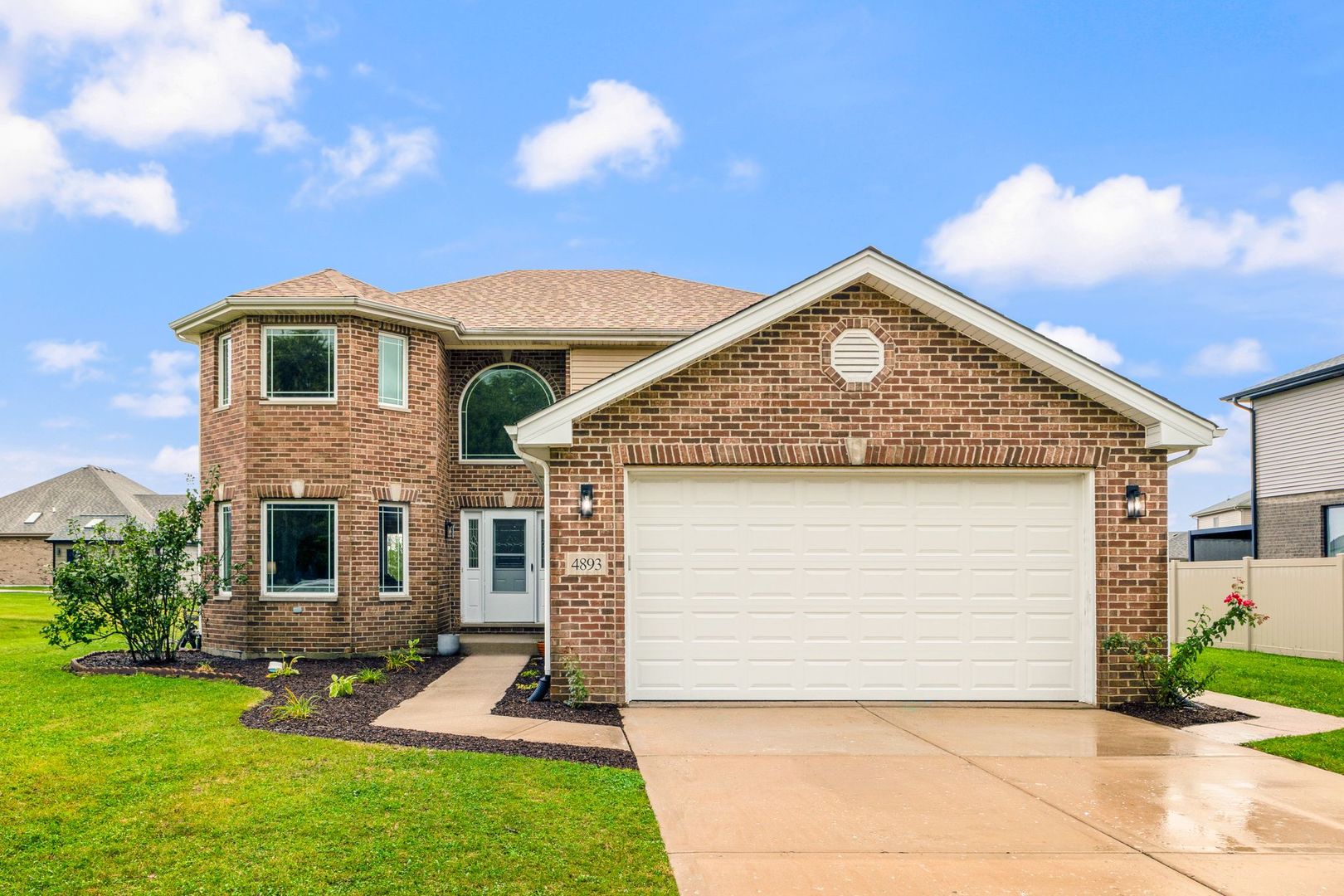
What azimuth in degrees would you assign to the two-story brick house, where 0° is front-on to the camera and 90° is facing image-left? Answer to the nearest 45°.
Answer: approximately 0°

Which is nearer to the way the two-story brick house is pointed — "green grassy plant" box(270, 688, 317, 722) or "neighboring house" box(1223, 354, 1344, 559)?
the green grassy plant

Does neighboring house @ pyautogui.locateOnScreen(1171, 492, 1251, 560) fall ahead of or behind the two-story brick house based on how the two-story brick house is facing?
behind

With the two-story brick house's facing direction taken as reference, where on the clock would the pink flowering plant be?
The pink flowering plant is roughly at 9 o'clock from the two-story brick house.

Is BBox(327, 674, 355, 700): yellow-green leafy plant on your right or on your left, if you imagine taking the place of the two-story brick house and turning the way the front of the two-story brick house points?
on your right

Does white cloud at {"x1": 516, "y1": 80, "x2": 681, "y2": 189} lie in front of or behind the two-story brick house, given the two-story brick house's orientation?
behind

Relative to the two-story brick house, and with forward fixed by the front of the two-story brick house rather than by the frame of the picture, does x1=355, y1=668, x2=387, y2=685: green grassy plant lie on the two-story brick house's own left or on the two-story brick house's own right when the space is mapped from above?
on the two-story brick house's own right
